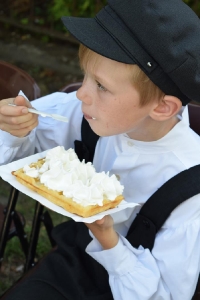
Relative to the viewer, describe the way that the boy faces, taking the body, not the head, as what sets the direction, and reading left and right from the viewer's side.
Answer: facing the viewer and to the left of the viewer
